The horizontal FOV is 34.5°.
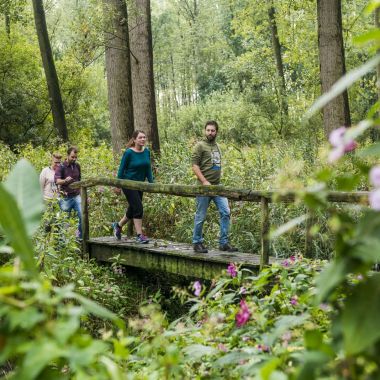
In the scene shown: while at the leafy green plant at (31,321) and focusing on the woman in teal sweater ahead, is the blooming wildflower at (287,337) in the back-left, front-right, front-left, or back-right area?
front-right

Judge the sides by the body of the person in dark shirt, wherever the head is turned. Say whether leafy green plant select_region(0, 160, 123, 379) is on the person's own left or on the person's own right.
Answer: on the person's own right

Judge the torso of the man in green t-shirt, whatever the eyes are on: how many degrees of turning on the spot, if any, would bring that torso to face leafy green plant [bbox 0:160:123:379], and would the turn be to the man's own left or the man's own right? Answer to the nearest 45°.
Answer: approximately 45° to the man's own right

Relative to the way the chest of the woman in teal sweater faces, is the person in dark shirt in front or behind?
behind

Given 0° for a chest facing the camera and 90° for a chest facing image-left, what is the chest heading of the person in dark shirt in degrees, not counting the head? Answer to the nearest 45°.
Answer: approximately 315°

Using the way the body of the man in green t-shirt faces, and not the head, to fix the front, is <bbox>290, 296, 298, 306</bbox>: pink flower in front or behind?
in front

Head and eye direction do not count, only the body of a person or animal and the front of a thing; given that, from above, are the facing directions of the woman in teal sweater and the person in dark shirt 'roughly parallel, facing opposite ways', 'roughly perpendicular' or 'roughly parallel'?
roughly parallel

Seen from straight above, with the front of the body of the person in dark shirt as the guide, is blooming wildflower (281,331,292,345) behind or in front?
in front

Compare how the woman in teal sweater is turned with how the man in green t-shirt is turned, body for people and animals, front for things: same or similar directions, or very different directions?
same or similar directions

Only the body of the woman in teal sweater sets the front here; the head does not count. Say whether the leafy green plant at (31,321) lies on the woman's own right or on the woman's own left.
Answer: on the woman's own right

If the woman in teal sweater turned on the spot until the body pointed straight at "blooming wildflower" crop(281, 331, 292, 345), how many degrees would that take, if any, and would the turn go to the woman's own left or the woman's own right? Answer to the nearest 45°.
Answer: approximately 45° to the woman's own right

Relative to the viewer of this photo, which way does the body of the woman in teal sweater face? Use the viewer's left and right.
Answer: facing the viewer and to the right of the viewer

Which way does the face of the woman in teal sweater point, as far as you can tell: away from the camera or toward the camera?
toward the camera
